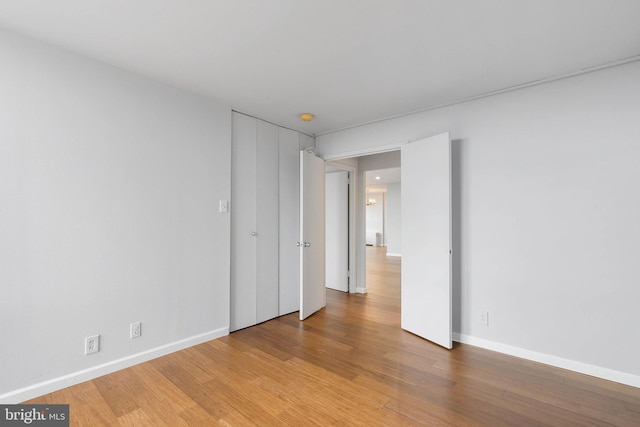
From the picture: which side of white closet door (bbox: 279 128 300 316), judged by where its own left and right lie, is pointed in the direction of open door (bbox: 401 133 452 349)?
front

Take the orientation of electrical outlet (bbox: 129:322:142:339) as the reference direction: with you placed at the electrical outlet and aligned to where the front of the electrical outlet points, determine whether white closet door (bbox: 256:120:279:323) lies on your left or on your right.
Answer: on your left

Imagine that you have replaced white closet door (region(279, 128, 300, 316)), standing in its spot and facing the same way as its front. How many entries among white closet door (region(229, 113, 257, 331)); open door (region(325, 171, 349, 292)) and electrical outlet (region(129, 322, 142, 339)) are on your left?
1

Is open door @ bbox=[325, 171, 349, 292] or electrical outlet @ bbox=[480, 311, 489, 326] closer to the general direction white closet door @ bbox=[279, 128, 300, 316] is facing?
the electrical outlet

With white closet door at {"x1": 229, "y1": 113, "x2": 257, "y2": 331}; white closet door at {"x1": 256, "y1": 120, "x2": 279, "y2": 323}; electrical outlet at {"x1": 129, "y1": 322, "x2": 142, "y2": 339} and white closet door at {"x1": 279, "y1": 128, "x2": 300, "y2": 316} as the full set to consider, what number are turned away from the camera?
0

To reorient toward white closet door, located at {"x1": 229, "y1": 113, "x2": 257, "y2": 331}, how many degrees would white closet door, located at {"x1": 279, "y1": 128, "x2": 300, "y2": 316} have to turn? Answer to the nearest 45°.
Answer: approximately 90° to its right

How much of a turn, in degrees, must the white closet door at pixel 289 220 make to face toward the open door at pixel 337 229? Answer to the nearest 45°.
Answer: approximately 90° to its left

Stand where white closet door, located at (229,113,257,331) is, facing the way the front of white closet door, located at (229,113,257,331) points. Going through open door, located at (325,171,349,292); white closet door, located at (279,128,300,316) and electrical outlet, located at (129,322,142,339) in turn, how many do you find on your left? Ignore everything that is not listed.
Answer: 2

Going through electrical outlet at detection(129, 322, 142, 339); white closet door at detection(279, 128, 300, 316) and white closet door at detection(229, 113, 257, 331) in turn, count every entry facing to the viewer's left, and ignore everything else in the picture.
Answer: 0

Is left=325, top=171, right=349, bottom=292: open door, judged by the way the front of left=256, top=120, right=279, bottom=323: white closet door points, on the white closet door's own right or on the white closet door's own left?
on the white closet door's own left

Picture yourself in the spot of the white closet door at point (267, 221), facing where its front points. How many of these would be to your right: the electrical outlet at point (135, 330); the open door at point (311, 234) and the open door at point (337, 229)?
1

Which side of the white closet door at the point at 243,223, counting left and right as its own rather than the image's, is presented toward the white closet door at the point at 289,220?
left

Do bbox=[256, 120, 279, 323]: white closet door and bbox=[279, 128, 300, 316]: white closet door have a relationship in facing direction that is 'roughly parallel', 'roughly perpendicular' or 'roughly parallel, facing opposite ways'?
roughly parallel

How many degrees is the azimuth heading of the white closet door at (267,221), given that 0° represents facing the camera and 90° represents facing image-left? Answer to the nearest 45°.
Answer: approximately 315°
